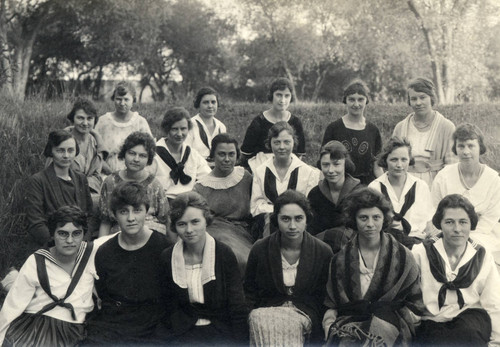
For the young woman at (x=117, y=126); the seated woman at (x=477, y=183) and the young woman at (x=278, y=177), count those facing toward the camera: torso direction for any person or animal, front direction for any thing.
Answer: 3

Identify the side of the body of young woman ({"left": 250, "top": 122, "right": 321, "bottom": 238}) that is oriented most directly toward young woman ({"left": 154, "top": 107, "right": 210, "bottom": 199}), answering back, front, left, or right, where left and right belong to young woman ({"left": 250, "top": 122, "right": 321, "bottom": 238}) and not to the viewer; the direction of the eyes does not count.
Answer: right

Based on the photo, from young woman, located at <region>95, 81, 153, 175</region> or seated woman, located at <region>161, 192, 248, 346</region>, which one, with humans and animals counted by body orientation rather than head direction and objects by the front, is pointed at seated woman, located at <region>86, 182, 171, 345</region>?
the young woman

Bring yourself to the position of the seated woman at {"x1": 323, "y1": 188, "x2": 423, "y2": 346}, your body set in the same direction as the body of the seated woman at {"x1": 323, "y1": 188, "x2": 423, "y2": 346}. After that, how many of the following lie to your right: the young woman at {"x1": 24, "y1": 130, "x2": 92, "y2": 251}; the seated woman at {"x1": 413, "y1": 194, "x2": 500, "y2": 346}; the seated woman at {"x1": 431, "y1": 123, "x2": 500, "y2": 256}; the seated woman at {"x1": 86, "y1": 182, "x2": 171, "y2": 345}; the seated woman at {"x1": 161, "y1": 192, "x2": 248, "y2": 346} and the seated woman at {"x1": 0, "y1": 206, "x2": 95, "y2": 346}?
4

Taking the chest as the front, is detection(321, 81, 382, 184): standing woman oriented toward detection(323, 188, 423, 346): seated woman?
yes

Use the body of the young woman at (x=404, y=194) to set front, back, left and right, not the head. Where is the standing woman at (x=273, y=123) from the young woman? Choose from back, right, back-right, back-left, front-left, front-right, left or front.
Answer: back-right

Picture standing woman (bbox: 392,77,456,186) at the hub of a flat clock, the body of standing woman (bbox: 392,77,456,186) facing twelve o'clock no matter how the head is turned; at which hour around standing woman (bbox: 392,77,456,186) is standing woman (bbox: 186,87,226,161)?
standing woman (bbox: 186,87,226,161) is roughly at 3 o'clock from standing woman (bbox: 392,77,456,186).

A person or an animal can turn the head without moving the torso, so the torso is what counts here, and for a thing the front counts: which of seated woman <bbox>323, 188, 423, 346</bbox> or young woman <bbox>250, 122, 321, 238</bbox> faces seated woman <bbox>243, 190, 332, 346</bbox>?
the young woman
